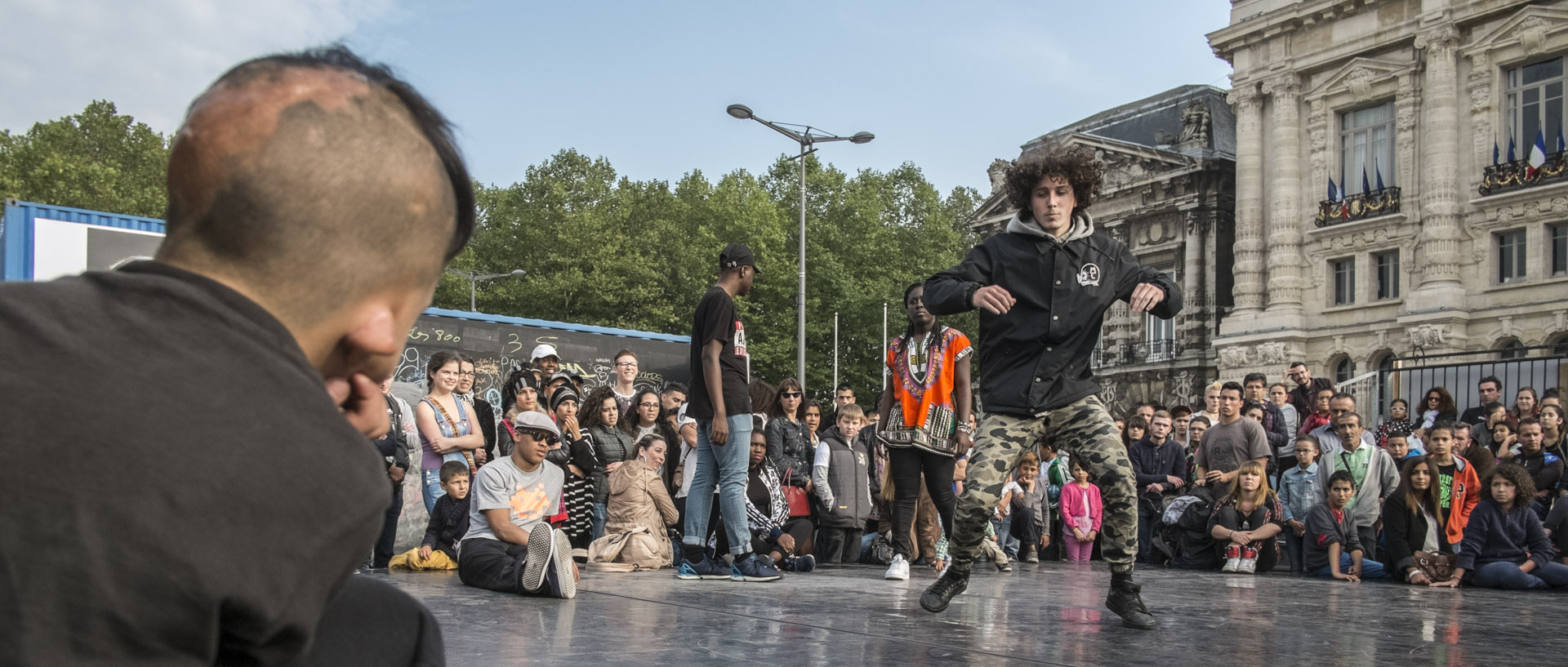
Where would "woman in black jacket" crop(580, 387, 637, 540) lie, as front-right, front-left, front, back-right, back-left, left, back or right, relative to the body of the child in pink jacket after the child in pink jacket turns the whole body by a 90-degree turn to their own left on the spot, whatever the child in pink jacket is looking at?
back-right

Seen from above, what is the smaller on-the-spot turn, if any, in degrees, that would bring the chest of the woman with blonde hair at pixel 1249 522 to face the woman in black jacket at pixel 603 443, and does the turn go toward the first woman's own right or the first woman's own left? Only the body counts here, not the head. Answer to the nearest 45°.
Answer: approximately 45° to the first woman's own right

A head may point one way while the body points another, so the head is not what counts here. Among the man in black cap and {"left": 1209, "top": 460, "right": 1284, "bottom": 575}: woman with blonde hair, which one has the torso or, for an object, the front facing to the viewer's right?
the man in black cap

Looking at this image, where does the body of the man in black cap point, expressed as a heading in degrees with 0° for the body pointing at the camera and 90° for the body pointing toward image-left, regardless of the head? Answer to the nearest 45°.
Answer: approximately 270°

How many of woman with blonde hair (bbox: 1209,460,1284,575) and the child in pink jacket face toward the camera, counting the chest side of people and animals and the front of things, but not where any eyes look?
2

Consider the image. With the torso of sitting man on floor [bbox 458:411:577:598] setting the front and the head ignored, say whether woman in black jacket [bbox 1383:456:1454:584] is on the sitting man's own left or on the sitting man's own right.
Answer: on the sitting man's own left

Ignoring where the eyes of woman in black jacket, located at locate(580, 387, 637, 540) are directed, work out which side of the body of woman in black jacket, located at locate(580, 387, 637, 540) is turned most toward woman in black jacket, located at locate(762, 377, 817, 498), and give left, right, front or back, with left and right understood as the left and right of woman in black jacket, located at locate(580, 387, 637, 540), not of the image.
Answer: left

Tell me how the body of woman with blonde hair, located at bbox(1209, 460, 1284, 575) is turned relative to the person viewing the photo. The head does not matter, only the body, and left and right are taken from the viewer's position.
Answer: facing the viewer

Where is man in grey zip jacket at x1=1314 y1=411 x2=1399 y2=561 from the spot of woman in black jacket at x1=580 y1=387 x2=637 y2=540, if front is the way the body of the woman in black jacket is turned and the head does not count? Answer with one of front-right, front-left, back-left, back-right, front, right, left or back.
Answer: front-left

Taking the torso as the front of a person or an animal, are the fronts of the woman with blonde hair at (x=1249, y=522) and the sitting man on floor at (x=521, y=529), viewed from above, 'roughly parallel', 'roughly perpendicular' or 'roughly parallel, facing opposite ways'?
roughly perpendicular

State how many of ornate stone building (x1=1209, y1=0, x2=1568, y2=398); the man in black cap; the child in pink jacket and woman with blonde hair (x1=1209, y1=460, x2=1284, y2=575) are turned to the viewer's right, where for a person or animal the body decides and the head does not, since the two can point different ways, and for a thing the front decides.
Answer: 1

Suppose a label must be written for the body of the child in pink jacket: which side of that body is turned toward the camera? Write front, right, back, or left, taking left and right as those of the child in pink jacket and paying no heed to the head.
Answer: front

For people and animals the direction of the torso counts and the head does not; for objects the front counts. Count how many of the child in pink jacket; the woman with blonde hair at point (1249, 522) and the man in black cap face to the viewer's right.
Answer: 1
